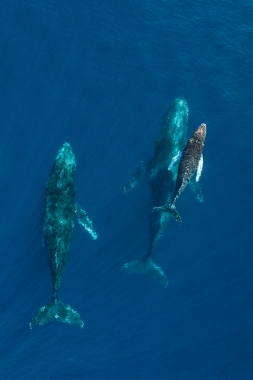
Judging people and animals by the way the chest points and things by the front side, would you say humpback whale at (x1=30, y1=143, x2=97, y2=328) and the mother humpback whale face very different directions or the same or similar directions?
same or similar directions

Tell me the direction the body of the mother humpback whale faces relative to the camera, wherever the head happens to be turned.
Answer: away from the camera

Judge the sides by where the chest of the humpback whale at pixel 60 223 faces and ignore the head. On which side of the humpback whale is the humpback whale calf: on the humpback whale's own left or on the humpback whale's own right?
on the humpback whale's own right

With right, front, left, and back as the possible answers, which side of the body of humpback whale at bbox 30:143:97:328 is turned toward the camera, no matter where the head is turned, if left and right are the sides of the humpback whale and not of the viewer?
back

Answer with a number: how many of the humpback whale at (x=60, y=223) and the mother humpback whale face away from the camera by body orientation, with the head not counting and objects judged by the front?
2
